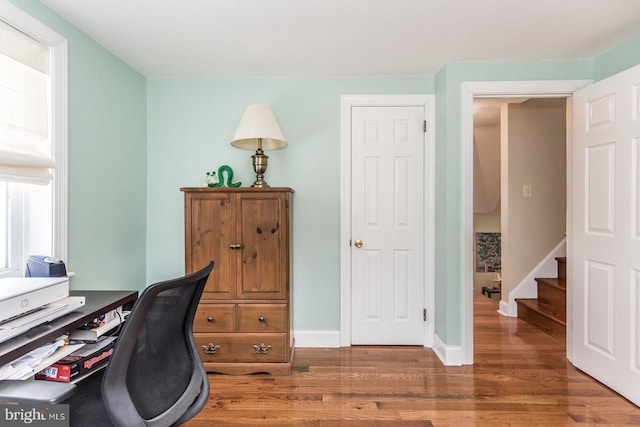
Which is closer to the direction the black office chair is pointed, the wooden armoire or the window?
the window

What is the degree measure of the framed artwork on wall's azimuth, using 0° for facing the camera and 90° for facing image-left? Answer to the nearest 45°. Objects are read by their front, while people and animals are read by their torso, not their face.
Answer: approximately 0°

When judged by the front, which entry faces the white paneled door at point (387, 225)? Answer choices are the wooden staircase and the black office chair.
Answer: the wooden staircase

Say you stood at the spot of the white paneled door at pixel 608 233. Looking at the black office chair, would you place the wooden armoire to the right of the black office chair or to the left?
right

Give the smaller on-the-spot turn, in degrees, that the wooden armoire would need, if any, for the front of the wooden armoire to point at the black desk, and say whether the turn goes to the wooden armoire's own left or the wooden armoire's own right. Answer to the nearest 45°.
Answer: approximately 45° to the wooden armoire's own right

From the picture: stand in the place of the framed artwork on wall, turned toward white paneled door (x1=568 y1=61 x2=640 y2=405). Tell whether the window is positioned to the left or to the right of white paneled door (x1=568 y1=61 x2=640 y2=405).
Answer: right

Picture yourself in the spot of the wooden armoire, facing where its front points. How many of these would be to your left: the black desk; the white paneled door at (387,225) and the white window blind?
1

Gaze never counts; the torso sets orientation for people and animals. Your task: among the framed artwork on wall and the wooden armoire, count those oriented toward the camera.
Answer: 2

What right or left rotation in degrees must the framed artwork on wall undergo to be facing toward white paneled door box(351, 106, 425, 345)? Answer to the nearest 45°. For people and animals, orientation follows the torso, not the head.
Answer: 0° — it already faces it

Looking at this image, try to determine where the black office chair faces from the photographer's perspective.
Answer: facing away from the viewer and to the left of the viewer
